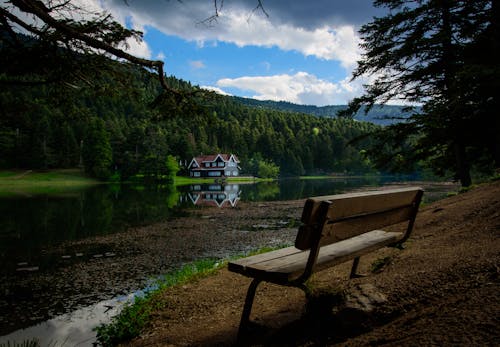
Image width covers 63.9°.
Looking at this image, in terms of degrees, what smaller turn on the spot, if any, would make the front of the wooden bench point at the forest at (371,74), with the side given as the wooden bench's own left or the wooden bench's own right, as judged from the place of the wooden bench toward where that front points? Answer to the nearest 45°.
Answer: approximately 45° to the wooden bench's own right

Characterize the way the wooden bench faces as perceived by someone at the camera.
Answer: facing away from the viewer and to the left of the viewer

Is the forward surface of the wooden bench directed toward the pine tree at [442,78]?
no

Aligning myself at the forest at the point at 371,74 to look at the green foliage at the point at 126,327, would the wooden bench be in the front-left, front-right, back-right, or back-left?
front-left

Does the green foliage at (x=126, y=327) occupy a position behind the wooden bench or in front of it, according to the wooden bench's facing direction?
in front
